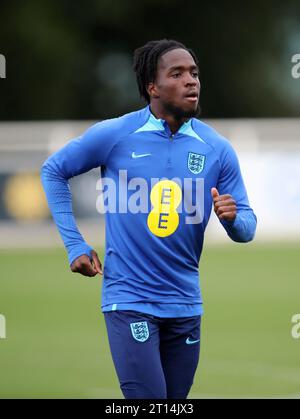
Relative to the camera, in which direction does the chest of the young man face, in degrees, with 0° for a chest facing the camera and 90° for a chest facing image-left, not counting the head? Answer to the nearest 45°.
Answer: approximately 315°

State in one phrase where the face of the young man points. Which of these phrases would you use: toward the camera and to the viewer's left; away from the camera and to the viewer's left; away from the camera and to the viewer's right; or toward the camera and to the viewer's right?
toward the camera and to the viewer's right
